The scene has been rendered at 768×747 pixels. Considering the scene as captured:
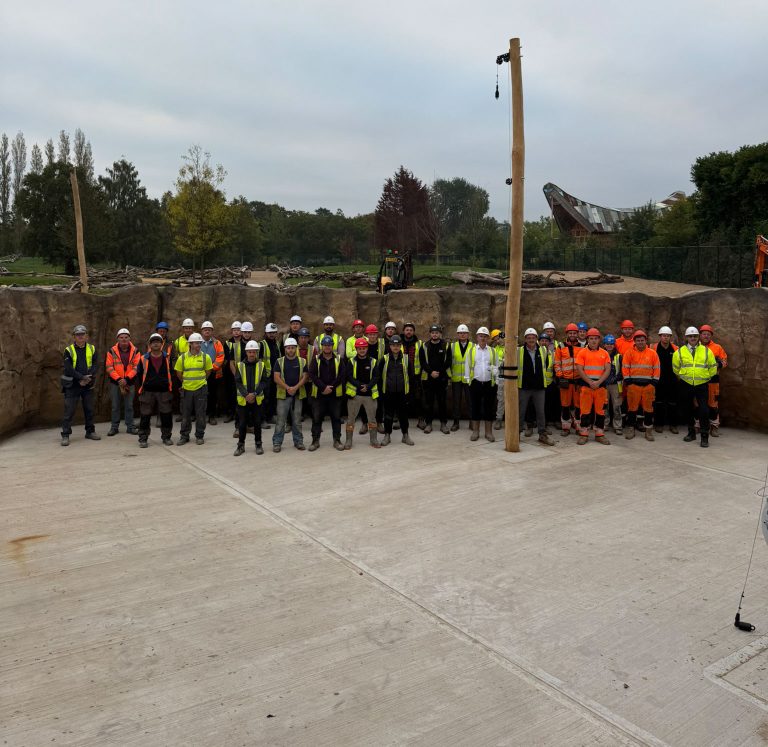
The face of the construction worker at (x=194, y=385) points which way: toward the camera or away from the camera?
toward the camera

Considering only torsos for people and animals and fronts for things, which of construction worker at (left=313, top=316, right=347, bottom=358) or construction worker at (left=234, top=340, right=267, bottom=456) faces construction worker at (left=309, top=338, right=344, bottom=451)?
construction worker at (left=313, top=316, right=347, bottom=358)

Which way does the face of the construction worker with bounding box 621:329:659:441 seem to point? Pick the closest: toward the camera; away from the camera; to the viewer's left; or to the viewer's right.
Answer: toward the camera

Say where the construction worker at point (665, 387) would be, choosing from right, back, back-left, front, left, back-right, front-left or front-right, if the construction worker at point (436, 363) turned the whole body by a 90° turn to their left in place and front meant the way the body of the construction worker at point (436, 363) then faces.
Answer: front

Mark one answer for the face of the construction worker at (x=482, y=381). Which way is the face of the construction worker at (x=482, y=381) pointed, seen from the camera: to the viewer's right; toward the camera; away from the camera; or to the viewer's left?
toward the camera

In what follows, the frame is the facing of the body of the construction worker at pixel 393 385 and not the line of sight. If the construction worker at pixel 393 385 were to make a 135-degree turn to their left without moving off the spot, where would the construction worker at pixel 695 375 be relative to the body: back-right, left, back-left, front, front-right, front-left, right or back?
front-right

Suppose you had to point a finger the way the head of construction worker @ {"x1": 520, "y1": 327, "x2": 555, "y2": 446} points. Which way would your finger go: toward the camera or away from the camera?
toward the camera

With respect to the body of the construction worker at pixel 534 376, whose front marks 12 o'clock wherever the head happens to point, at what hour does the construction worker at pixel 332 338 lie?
the construction worker at pixel 332 338 is roughly at 3 o'clock from the construction worker at pixel 534 376.

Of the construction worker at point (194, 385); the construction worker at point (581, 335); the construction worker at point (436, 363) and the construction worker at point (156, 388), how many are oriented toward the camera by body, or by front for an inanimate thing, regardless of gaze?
4

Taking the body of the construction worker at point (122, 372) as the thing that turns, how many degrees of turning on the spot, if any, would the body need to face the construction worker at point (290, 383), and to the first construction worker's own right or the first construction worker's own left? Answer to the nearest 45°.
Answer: approximately 45° to the first construction worker's own left

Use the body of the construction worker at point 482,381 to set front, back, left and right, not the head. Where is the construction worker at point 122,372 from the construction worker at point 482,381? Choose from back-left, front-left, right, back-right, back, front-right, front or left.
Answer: right

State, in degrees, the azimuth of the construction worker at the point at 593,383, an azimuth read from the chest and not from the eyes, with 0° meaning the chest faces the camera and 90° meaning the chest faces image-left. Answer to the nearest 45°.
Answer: approximately 0°

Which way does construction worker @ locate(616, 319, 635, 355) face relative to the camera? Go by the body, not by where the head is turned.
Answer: toward the camera

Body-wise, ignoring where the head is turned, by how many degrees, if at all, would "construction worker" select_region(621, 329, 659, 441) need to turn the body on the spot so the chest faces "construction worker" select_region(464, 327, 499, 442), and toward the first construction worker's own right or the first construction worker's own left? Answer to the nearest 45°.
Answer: approximately 90° to the first construction worker's own right

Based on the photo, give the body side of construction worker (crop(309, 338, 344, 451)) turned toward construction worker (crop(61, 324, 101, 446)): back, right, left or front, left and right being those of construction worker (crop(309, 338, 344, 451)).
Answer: right

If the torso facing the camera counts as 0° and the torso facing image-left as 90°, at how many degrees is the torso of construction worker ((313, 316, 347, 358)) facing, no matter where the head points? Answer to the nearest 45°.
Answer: approximately 0°

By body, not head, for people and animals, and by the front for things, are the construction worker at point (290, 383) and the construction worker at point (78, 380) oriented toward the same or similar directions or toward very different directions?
same or similar directions

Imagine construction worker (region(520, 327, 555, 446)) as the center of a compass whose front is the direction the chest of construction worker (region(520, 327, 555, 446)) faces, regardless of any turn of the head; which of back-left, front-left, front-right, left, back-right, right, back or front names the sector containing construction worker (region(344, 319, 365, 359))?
right

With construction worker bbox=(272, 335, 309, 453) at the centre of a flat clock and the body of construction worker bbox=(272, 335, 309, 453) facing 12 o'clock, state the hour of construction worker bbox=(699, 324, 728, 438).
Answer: construction worker bbox=(699, 324, 728, 438) is roughly at 9 o'clock from construction worker bbox=(272, 335, 309, 453).

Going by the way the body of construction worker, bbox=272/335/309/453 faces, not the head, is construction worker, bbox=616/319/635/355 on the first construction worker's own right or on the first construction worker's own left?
on the first construction worker's own left

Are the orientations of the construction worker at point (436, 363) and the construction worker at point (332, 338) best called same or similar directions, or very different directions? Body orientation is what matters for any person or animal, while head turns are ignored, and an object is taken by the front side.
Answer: same or similar directions

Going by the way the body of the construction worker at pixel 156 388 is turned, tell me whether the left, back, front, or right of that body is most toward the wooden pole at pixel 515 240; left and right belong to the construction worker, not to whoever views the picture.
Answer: left

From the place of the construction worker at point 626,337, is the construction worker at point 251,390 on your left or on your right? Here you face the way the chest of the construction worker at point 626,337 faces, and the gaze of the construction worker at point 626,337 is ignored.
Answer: on your right

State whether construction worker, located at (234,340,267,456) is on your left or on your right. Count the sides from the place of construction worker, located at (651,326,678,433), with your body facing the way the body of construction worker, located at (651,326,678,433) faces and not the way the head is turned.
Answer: on your right
